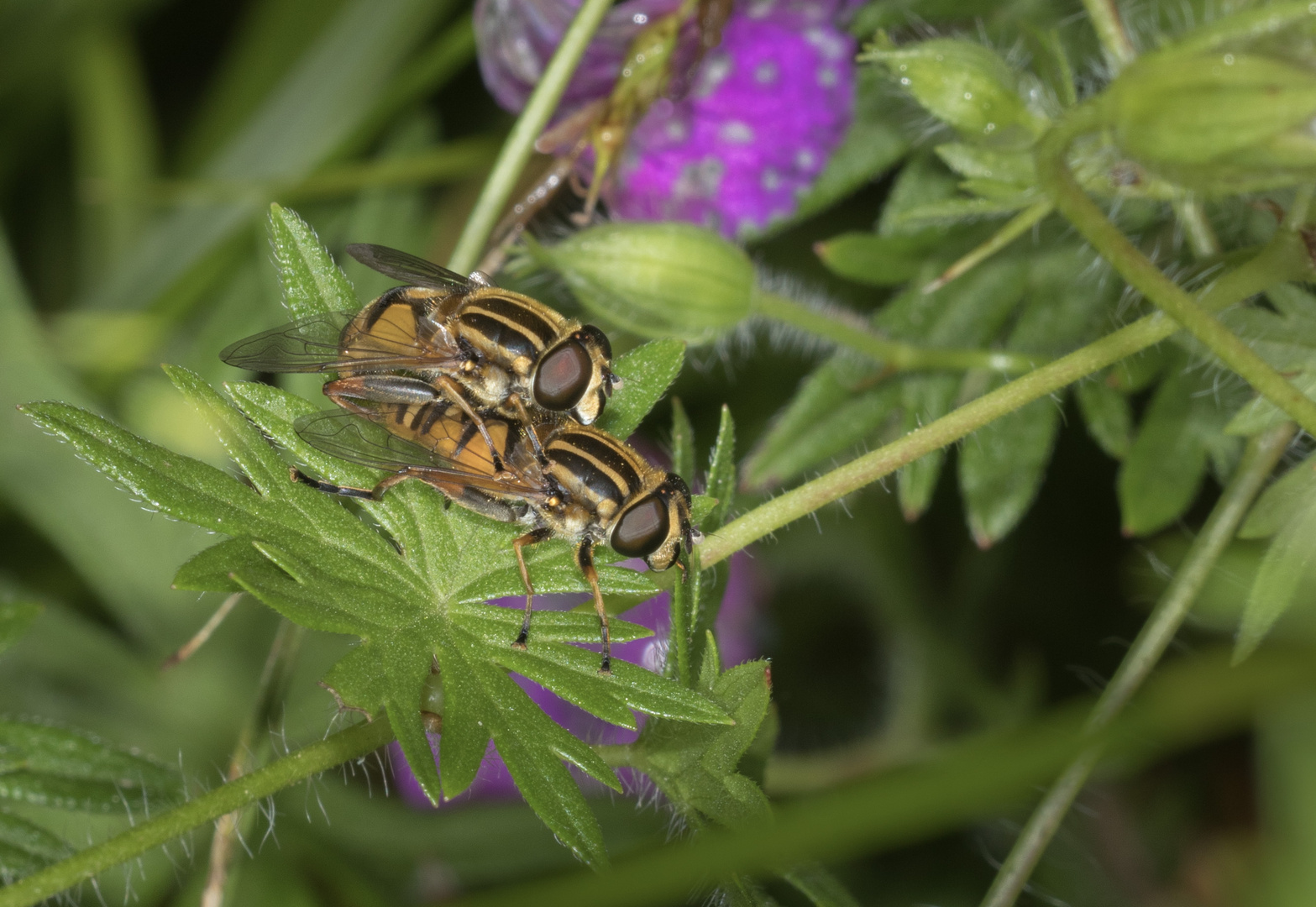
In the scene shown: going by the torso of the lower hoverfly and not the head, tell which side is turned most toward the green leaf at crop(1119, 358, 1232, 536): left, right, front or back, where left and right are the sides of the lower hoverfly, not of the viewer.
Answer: front

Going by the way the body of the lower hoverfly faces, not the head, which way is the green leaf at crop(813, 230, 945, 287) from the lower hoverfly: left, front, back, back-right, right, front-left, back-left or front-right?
front-left

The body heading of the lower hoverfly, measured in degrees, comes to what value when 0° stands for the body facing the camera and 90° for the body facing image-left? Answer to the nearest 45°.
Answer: approximately 270°

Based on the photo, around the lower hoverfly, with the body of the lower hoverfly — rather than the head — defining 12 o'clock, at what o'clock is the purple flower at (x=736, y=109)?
The purple flower is roughly at 10 o'clock from the lower hoverfly.
